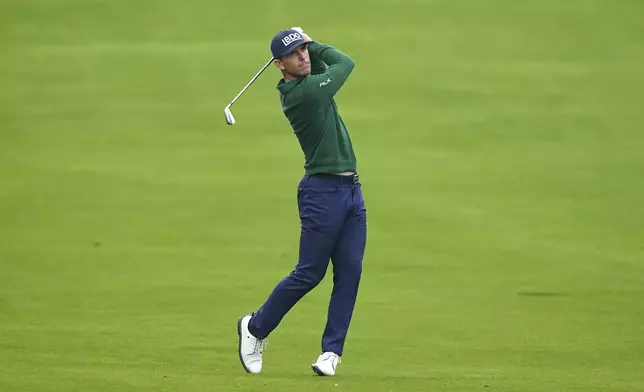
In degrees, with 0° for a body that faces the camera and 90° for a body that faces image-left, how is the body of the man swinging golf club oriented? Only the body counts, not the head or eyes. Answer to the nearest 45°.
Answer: approximately 315°
